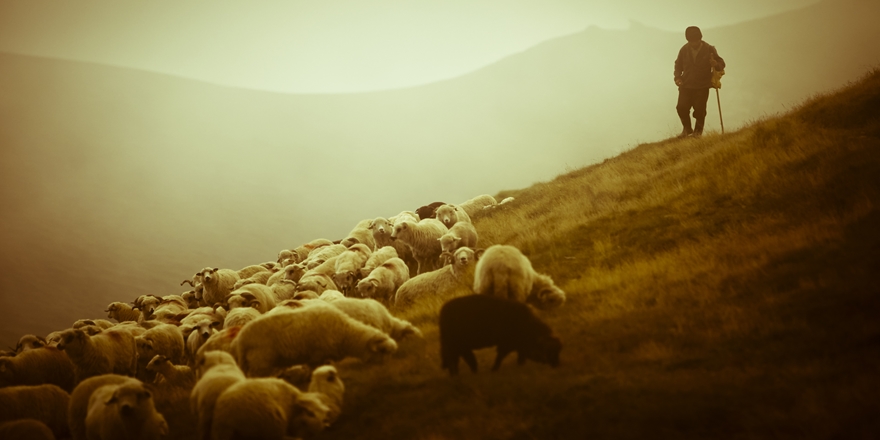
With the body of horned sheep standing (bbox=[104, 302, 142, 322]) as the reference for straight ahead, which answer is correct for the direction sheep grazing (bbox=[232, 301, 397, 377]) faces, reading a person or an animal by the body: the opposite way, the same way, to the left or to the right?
the opposite way

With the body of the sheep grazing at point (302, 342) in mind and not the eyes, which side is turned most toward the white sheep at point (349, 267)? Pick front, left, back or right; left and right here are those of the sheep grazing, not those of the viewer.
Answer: left

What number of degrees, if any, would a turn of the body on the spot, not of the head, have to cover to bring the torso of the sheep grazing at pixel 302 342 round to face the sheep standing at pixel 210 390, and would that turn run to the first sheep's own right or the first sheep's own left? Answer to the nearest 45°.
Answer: approximately 135° to the first sheep's own right

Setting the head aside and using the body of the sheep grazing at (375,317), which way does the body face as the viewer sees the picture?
to the viewer's right

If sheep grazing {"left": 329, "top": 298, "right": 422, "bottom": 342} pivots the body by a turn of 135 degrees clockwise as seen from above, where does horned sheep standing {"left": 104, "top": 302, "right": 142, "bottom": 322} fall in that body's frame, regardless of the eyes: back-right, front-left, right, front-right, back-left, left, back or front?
right

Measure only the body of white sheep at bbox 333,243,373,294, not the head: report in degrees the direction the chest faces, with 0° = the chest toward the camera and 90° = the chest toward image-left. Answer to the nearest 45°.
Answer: approximately 45°

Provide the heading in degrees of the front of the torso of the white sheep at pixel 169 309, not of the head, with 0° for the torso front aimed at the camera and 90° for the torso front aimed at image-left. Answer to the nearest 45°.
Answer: approximately 90°

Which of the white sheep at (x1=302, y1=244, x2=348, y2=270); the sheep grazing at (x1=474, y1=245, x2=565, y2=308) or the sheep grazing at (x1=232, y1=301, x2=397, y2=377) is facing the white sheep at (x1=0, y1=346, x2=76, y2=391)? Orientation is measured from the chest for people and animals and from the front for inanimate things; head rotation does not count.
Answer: the white sheep at (x1=302, y1=244, x2=348, y2=270)

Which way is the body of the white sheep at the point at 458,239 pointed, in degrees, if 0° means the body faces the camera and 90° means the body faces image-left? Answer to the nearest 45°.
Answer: approximately 45°

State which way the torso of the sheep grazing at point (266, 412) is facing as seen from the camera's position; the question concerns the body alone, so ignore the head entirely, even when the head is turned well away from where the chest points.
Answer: to the viewer's right

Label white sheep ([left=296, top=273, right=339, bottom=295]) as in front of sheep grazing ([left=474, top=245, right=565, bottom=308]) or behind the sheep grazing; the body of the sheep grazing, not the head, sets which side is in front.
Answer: behind

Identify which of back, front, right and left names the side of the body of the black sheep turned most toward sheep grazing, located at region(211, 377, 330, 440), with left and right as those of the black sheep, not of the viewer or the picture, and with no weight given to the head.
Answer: back

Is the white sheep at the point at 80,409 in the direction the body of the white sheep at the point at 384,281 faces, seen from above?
yes

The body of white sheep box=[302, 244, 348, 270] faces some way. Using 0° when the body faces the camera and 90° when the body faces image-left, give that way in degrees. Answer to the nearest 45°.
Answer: approximately 45°

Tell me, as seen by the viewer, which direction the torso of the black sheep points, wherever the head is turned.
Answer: to the viewer's right
